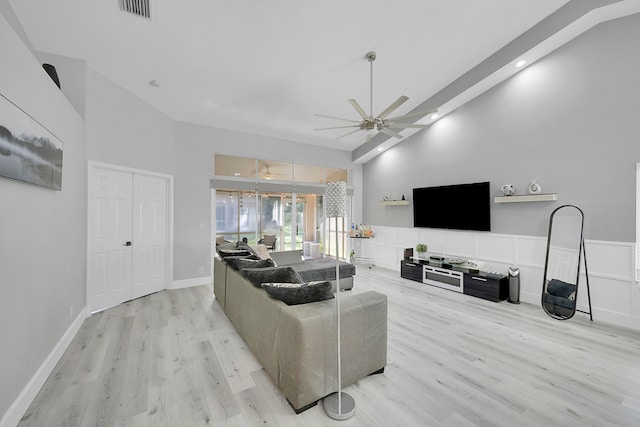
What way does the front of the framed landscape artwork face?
to the viewer's right

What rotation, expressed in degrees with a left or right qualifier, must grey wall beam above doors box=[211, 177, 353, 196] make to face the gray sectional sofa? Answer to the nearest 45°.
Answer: approximately 45° to its right

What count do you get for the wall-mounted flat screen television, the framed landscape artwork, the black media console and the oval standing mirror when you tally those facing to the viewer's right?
1

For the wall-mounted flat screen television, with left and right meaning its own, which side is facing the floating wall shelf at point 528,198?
left

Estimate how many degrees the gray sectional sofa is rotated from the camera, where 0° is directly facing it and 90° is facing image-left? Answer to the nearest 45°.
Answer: approximately 225°

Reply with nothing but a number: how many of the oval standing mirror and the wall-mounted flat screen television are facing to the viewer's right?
0

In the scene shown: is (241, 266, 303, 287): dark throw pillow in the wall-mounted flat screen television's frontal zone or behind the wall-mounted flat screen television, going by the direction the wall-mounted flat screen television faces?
frontal zone

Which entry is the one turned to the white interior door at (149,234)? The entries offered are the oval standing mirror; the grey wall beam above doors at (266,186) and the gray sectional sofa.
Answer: the oval standing mirror

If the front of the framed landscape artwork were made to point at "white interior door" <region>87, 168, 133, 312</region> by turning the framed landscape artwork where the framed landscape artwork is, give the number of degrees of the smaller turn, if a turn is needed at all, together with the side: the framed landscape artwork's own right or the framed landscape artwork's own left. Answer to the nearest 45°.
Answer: approximately 90° to the framed landscape artwork's own left

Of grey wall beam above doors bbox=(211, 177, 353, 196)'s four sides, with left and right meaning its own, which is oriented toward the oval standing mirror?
front

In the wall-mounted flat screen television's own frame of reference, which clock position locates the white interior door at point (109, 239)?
The white interior door is roughly at 12 o'clock from the wall-mounted flat screen television.

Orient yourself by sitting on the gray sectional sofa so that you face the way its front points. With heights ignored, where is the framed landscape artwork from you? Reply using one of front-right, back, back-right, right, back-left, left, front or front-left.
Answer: back-left

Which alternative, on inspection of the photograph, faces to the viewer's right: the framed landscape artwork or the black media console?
the framed landscape artwork
